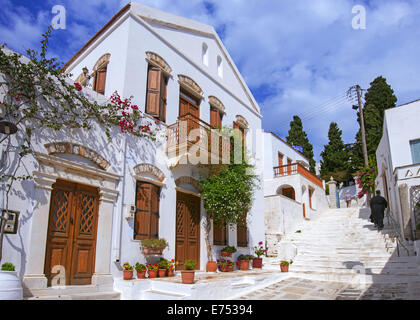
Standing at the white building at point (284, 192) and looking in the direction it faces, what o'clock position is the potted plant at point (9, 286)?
The potted plant is roughly at 2 o'clock from the white building.

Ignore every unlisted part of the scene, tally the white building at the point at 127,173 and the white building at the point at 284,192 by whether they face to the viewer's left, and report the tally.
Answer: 0

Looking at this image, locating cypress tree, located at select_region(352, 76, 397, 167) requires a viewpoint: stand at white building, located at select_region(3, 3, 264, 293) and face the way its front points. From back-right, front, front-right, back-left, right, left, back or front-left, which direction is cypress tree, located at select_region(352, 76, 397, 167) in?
left

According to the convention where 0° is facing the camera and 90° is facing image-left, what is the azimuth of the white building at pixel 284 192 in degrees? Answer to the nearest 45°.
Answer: approximately 315°

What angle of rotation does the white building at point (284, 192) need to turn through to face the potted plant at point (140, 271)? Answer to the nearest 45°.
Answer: approximately 45° to its right

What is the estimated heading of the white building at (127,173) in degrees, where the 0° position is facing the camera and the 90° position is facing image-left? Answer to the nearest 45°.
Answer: approximately 315°

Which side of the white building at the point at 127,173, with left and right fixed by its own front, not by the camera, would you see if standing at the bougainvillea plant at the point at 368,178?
left

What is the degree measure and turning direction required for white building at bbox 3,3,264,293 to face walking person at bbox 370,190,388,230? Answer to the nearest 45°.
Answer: approximately 45° to its left

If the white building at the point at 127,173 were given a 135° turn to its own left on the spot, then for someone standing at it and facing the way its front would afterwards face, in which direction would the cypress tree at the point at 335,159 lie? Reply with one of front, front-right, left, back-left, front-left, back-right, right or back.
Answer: front-right

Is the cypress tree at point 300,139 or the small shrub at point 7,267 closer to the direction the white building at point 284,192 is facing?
the small shrub

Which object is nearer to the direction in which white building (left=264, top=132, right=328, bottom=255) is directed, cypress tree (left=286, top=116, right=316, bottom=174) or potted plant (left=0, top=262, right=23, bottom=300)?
the potted plant

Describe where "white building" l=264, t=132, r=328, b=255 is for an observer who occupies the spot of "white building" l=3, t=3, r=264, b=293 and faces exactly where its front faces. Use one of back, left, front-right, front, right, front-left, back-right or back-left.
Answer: left

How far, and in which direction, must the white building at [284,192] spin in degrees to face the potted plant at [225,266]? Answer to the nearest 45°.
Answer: approximately 45° to its right

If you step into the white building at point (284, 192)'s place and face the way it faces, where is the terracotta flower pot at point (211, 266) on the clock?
The terracotta flower pot is roughly at 2 o'clock from the white building.
